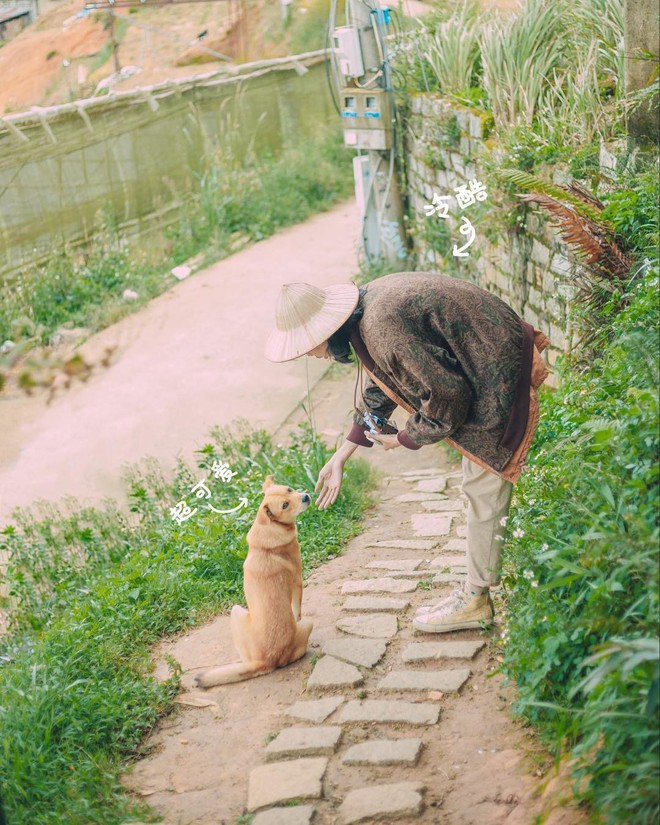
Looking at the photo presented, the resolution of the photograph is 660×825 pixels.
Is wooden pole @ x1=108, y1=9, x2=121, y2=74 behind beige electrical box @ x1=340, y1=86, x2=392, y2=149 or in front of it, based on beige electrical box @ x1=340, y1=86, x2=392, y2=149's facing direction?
behind

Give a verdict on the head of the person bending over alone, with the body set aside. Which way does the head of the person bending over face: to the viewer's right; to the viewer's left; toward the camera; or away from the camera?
to the viewer's left

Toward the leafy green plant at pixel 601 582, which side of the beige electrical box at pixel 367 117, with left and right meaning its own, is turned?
front

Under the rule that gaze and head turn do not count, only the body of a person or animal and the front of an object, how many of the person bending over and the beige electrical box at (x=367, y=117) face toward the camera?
1

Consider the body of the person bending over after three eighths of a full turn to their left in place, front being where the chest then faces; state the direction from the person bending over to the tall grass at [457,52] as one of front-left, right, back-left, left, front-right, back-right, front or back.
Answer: back-left

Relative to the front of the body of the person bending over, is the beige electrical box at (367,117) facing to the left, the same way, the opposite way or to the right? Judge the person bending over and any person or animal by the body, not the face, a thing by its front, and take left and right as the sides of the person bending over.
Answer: to the left

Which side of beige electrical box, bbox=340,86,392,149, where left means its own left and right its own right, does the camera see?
front

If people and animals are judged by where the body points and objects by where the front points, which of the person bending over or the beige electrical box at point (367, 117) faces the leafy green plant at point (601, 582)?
the beige electrical box

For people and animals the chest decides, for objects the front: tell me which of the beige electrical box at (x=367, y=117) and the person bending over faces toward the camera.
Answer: the beige electrical box

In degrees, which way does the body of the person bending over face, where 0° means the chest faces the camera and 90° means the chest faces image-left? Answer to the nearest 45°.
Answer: approximately 90°

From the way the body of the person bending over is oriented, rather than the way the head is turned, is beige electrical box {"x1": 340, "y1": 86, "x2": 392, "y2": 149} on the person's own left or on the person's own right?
on the person's own right
